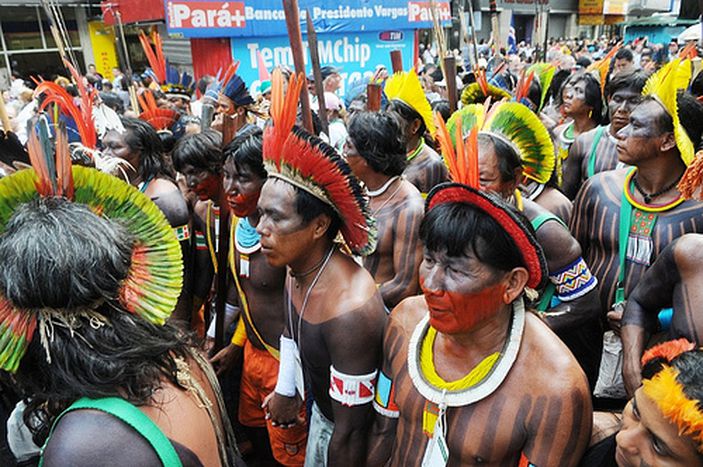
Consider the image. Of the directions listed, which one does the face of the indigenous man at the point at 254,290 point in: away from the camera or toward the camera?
toward the camera

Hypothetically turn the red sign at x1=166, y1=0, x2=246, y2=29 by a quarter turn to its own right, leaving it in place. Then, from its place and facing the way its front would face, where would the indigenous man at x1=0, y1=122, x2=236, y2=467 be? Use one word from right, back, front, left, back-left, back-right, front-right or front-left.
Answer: left

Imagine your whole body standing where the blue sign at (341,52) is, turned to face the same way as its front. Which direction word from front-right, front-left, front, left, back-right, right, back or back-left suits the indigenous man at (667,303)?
front

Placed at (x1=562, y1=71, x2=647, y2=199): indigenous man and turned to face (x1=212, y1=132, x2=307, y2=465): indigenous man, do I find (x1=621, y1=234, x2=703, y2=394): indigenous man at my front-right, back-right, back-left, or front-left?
front-left

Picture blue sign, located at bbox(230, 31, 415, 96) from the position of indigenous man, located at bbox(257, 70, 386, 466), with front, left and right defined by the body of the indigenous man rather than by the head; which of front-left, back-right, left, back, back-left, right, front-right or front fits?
back-right

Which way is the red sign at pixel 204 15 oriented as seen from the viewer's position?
toward the camera

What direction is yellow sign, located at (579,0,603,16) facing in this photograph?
toward the camera

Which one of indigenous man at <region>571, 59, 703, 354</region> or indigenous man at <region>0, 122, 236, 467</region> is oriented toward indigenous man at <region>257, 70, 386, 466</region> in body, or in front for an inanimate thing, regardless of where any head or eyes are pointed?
indigenous man at <region>571, 59, 703, 354</region>

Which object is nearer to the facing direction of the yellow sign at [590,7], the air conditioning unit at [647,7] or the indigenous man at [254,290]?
the indigenous man

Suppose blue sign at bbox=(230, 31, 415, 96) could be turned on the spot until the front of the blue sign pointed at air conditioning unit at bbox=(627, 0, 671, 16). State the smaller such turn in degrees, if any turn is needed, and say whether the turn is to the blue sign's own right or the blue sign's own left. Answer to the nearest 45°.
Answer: approximately 135° to the blue sign's own left

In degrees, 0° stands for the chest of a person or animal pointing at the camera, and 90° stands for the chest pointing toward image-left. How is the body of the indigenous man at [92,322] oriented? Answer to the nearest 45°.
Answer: approximately 135°

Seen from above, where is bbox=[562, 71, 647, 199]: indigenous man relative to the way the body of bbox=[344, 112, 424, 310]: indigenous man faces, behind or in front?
behind
